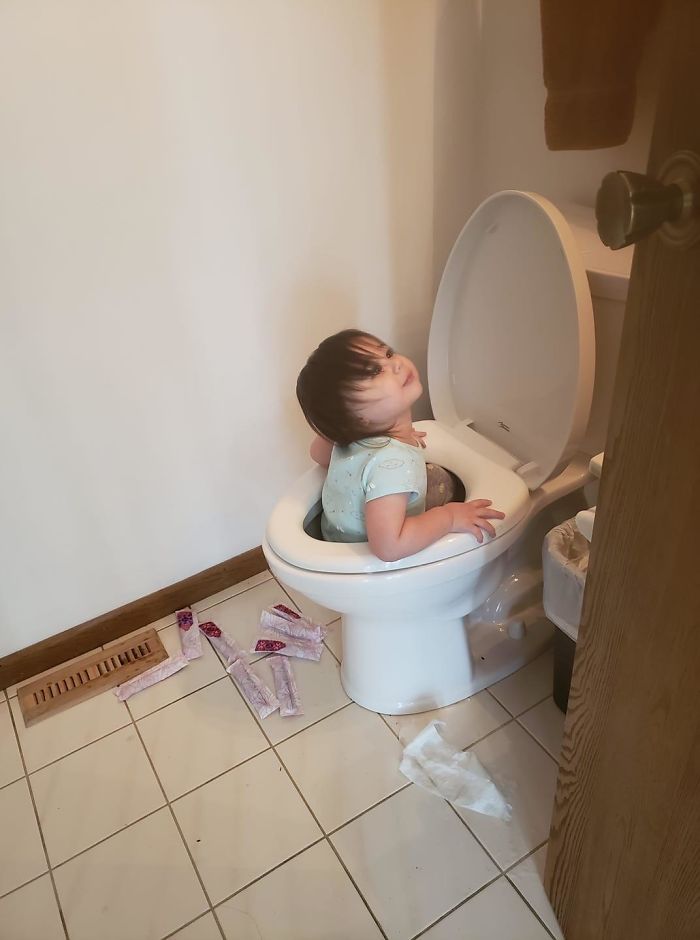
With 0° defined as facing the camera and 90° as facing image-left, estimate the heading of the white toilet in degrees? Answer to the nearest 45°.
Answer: approximately 45°
